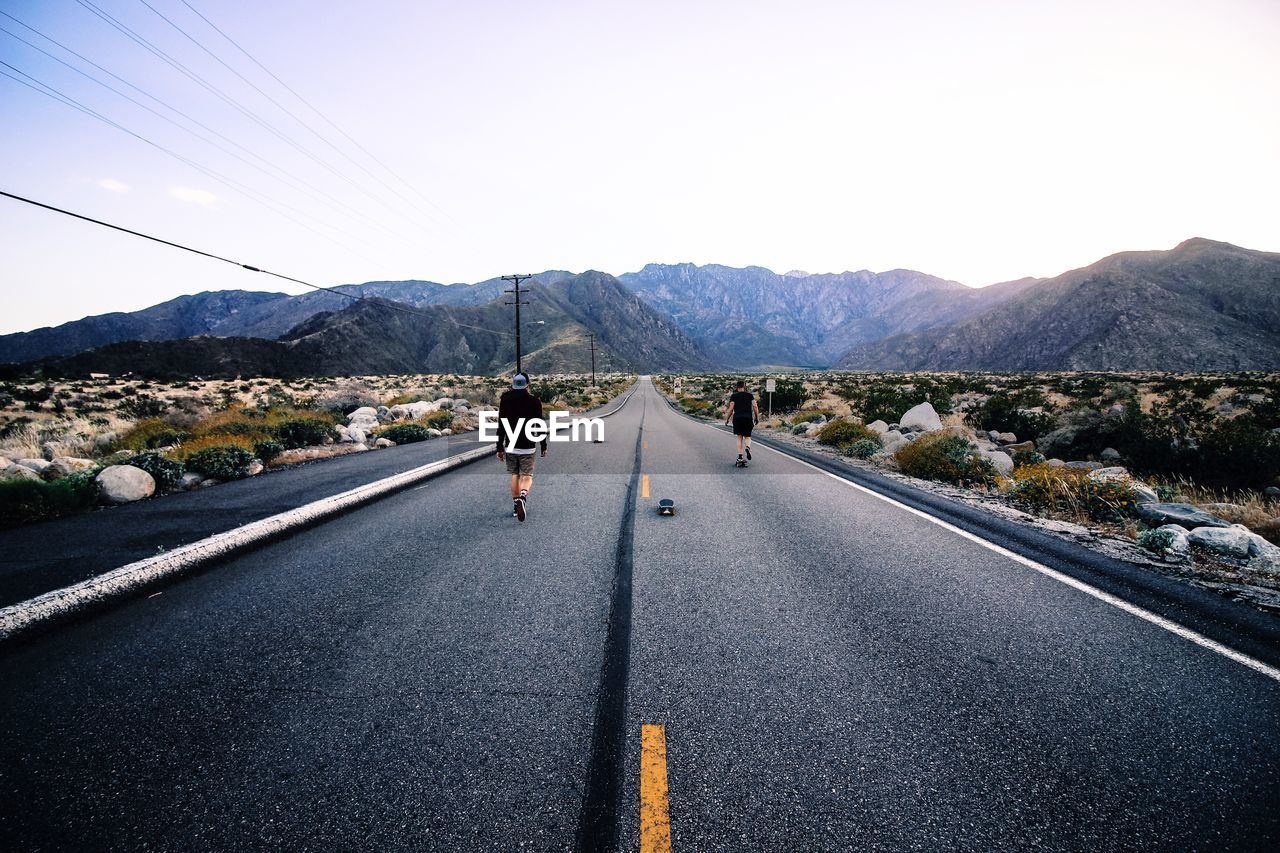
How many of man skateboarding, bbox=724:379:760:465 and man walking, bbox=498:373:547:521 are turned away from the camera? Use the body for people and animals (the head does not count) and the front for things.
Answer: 2

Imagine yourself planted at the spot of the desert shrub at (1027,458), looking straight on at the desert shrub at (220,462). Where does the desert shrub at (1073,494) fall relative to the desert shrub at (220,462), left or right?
left

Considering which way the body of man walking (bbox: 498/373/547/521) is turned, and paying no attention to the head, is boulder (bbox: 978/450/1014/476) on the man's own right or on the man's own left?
on the man's own right

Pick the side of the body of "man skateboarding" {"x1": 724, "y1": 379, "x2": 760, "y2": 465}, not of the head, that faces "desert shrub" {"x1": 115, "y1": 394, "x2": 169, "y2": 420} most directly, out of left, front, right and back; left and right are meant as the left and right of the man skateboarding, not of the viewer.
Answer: left

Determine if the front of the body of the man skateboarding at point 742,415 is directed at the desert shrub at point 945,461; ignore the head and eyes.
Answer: no

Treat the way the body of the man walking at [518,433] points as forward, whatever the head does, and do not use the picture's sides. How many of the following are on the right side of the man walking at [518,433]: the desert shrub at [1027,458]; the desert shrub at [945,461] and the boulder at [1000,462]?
3

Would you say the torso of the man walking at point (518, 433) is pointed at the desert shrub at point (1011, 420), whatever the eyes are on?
no

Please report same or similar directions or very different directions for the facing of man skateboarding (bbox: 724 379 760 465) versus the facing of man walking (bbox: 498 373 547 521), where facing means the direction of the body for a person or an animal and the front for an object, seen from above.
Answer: same or similar directions

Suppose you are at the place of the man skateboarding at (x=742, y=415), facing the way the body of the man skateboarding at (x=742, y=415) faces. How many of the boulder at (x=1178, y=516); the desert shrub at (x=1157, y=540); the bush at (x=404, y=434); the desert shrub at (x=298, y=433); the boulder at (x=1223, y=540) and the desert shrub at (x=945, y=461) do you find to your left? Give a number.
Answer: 2

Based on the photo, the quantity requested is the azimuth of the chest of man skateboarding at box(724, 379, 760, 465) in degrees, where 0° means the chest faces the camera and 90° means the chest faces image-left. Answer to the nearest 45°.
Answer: approximately 180°

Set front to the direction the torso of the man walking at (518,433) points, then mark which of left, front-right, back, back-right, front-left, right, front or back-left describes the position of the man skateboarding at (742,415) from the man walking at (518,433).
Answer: front-right

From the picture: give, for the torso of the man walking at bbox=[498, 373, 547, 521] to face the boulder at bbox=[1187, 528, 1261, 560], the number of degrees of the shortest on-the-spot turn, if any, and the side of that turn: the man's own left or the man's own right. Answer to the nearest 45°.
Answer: approximately 135° to the man's own right

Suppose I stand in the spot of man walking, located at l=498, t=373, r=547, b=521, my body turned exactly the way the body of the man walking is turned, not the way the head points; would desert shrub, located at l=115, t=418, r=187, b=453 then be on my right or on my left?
on my left

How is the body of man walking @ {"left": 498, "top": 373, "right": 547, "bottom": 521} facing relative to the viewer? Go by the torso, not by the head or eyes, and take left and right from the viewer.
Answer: facing away from the viewer

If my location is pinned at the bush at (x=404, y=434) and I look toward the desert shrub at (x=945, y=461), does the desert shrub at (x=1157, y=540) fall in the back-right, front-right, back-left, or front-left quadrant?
front-right

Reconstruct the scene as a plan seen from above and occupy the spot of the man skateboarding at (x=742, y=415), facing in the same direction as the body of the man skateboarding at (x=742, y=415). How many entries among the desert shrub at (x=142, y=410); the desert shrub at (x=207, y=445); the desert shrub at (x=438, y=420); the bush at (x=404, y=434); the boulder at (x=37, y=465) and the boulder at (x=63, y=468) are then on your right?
0

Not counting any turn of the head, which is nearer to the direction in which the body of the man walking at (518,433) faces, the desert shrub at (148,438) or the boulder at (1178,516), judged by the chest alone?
the desert shrub

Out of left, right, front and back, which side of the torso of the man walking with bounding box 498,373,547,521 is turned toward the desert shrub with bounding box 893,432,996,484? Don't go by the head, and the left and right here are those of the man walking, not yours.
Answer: right

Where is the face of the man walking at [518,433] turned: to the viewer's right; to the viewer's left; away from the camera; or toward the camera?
away from the camera

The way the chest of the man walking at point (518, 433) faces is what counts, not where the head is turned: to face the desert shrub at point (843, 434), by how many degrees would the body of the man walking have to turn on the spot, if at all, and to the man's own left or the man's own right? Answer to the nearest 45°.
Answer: approximately 45° to the man's own right
